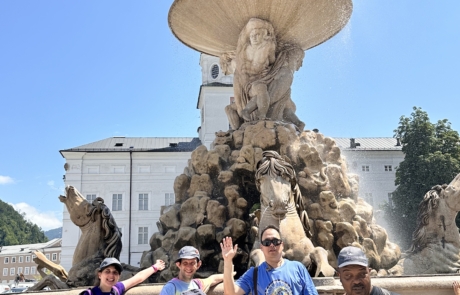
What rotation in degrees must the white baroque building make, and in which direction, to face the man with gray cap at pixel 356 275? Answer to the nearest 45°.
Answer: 0° — it already faces them

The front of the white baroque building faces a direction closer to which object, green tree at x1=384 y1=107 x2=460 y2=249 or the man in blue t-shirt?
the man in blue t-shirt

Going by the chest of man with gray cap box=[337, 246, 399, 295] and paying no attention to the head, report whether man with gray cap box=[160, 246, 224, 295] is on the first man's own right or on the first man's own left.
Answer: on the first man's own right

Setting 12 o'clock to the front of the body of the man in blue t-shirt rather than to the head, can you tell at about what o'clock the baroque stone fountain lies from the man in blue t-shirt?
The baroque stone fountain is roughly at 6 o'clock from the man in blue t-shirt.

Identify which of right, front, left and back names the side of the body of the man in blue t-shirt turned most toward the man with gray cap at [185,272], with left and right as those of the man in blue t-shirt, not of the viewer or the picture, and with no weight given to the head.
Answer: right

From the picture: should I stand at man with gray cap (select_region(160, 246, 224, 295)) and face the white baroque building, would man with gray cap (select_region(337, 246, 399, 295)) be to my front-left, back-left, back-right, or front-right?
back-right

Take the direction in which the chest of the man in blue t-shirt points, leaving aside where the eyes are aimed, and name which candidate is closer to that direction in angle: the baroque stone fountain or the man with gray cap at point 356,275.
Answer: the man with gray cap

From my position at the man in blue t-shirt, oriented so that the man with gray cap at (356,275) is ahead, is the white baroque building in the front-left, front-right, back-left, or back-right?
back-left

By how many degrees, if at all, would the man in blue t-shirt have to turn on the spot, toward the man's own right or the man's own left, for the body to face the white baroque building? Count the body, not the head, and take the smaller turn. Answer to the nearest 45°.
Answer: approximately 180°

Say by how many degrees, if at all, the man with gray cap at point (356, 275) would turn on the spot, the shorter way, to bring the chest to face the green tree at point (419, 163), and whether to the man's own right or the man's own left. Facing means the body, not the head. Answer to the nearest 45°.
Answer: approximately 180°
